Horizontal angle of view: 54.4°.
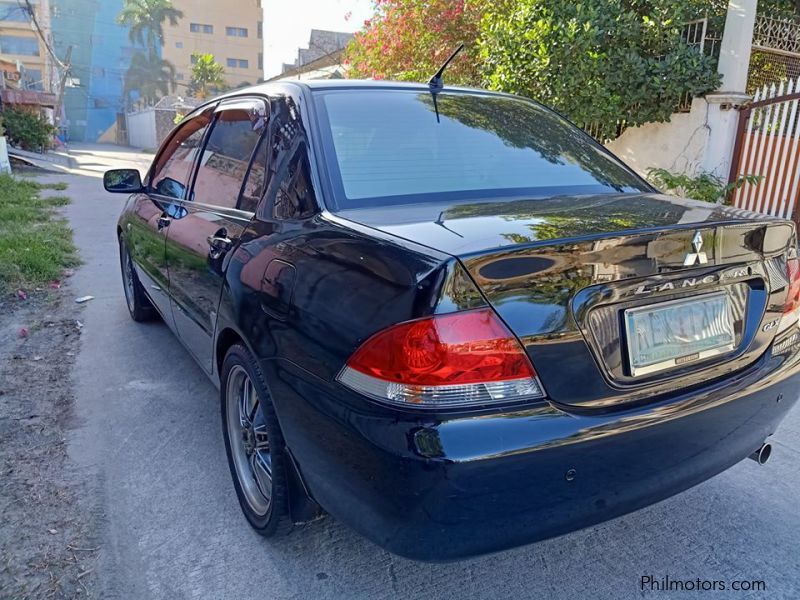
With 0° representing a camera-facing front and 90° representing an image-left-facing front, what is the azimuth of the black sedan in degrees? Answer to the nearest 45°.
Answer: approximately 135°

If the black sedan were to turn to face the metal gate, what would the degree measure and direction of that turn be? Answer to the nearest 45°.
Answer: approximately 90° to its right

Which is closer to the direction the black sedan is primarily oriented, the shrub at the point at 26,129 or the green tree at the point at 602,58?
the shrub

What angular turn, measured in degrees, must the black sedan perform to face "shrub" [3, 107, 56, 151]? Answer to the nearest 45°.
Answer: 0° — it already faces it

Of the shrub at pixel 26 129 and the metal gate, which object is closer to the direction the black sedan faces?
the shrub

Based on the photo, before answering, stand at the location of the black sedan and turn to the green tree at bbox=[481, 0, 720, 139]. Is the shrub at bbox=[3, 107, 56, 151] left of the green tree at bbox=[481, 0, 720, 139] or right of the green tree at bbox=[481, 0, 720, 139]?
left

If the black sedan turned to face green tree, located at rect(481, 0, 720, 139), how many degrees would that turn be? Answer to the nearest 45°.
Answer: approximately 45° to its right

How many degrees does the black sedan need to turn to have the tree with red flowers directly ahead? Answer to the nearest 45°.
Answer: approximately 45° to its right
